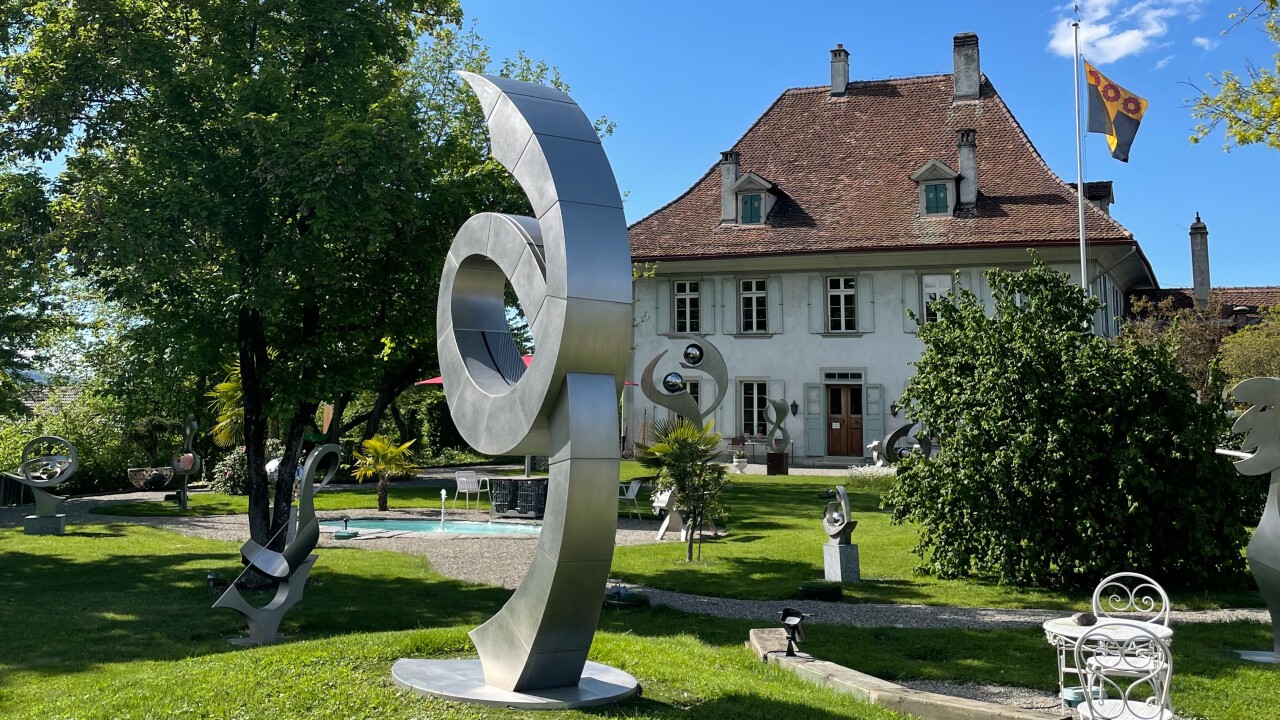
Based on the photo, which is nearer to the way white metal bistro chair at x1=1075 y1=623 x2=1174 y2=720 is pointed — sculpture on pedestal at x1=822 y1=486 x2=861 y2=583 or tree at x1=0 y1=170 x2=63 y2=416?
the sculpture on pedestal

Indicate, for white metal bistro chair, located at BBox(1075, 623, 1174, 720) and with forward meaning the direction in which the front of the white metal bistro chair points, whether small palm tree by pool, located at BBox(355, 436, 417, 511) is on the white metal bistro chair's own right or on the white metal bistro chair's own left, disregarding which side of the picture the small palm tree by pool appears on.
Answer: on the white metal bistro chair's own left

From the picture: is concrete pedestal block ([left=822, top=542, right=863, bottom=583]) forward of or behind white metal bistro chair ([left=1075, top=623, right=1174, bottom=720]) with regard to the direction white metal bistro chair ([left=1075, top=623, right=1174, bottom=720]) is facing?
forward

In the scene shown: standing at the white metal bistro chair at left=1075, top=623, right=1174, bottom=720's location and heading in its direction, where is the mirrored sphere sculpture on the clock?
The mirrored sphere sculpture is roughly at 11 o'clock from the white metal bistro chair.

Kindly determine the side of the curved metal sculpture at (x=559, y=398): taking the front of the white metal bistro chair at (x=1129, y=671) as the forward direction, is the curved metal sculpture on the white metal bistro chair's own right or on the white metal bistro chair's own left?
on the white metal bistro chair's own left

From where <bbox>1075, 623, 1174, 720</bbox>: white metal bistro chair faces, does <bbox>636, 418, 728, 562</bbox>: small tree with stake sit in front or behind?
in front

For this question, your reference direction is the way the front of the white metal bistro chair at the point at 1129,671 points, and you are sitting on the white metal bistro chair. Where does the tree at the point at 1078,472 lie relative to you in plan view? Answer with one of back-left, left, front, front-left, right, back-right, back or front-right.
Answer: front

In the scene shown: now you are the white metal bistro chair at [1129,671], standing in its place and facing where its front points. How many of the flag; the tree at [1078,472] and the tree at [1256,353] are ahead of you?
3

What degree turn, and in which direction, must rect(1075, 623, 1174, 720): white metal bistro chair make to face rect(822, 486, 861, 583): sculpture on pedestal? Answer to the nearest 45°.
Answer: approximately 45° to its left

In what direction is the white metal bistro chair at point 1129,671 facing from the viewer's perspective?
away from the camera

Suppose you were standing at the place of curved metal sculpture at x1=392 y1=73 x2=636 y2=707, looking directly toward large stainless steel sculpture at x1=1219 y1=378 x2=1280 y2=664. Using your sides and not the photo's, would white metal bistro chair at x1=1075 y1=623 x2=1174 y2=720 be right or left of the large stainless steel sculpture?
right
